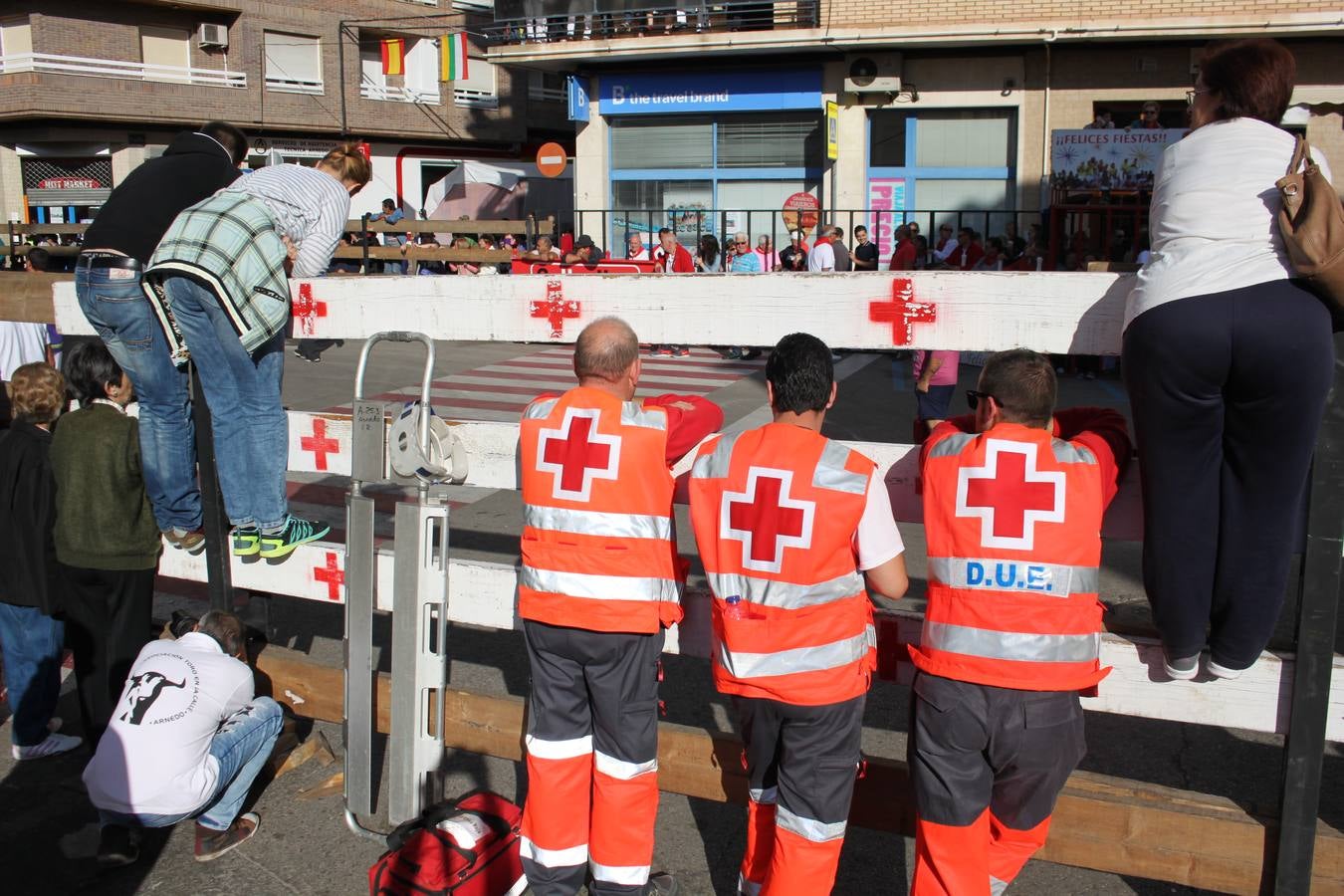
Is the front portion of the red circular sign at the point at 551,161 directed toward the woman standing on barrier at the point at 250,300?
yes

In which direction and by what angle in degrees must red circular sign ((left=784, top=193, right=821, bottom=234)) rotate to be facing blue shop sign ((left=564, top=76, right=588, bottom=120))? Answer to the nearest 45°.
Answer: approximately 135° to its right

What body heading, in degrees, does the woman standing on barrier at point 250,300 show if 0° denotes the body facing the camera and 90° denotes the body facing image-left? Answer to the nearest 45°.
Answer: approximately 225°

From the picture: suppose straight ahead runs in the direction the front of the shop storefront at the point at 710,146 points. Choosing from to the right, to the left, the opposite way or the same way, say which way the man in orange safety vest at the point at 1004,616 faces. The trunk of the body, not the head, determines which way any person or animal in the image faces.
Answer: the opposite way

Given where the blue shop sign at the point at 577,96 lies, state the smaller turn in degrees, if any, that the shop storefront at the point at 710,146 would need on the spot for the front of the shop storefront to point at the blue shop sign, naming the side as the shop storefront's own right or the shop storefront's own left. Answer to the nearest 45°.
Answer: approximately 90° to the shop storefront's own right

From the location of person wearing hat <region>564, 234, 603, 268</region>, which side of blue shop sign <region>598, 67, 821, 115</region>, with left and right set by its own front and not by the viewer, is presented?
front

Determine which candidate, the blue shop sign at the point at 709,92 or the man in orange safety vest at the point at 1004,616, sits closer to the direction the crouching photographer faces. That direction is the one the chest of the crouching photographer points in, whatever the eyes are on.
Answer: the blue shop sign

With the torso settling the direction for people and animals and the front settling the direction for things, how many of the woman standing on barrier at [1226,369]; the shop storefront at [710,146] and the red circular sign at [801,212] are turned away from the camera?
1

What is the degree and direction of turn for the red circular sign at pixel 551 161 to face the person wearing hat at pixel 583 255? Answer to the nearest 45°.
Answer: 0° — it already faces them

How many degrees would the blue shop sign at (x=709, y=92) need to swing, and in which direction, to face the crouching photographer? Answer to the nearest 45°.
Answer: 0° — it already faces them

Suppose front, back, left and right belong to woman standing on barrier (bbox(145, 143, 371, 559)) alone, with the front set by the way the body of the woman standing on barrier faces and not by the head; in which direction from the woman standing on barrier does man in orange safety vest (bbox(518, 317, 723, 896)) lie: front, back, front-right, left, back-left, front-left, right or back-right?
right

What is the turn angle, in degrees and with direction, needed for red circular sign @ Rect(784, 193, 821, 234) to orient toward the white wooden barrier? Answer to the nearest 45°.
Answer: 0° — it already faces it

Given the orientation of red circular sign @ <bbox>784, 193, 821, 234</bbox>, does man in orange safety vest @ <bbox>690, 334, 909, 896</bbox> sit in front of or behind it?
in front

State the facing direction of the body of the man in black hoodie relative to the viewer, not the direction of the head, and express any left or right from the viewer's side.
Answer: facing away from the viewer and to the right of the viewer

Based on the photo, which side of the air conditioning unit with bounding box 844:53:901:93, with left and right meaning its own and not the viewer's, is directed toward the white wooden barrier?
front

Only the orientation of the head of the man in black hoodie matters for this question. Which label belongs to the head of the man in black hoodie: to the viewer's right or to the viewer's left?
to the viewer's right

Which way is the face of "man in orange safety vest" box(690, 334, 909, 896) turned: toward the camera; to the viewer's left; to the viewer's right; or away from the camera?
away from the camera
